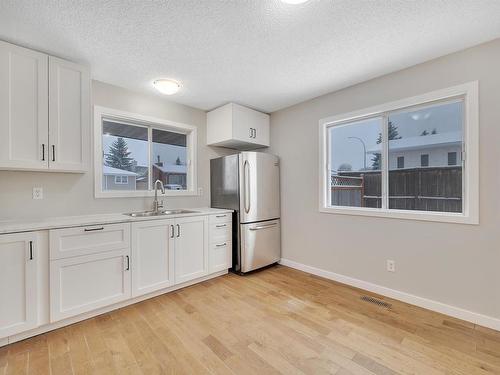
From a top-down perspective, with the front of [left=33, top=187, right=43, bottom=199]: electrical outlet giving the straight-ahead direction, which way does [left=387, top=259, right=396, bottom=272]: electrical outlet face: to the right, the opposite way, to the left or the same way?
to the right

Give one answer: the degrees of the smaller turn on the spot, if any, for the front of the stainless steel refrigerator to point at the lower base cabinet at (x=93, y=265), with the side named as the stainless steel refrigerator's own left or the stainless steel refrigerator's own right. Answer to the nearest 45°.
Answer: approximately 90° to the stainless steel refrigerator's own right

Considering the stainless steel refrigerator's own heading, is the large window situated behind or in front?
in front

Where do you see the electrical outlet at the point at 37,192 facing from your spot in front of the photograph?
facing the viewer

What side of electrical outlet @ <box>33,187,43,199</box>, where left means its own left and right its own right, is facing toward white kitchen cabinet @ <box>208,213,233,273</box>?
left

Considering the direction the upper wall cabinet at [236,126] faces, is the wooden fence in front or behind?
in front

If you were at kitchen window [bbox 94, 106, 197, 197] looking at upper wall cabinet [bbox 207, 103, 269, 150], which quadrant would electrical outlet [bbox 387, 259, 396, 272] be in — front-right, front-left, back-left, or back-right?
front-right

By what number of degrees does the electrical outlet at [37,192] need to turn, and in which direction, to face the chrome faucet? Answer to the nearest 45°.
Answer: approximately 90° to its left

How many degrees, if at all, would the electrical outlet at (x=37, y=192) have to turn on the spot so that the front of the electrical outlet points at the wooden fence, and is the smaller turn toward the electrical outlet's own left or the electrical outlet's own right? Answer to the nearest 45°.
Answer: approximately 45° to the electrical outlet's own left

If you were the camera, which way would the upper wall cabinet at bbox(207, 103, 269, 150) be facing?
facing the viewer and to the right of the viewer

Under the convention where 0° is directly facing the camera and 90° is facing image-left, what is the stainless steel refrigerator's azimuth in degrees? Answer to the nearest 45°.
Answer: approximately 315°
